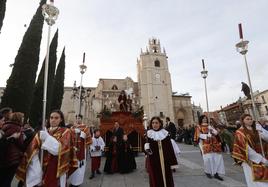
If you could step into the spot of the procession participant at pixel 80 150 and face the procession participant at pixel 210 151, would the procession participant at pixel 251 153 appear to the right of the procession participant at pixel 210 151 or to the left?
right

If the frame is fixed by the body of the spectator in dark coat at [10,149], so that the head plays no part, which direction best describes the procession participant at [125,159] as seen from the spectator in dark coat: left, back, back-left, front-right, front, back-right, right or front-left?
front

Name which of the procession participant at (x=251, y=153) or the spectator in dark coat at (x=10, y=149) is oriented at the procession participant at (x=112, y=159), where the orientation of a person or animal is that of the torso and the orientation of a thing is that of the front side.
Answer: the spectator in dark coat

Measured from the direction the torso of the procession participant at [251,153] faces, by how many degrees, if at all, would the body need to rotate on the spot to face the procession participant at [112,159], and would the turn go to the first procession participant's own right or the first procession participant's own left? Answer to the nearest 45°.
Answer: approximately 135° to the first procession participant's own right

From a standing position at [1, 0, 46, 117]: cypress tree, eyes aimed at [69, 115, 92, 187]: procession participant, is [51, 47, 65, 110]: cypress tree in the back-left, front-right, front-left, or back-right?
back-left

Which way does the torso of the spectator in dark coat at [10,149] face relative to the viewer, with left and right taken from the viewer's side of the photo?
facing away from the viewer and to the right of the viewer

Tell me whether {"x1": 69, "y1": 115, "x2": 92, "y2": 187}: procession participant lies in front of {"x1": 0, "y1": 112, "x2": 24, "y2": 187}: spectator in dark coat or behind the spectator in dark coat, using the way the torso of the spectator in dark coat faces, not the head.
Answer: in front

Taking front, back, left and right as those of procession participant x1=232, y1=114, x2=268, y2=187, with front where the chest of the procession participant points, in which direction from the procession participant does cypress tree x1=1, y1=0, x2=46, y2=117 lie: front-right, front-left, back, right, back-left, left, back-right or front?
back-right

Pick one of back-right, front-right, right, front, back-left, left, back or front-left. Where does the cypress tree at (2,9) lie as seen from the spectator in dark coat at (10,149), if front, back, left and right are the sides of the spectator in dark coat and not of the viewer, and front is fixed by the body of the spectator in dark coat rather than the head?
front-left

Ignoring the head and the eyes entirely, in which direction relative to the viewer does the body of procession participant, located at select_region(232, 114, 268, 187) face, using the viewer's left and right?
facing the viewer and to the right of the viewer

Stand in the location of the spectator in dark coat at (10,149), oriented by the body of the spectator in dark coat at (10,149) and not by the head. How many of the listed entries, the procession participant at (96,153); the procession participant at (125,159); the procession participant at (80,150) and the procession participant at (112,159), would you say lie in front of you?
4

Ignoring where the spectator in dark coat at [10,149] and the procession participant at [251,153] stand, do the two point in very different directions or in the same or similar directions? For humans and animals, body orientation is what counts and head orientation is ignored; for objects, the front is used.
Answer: very different directions

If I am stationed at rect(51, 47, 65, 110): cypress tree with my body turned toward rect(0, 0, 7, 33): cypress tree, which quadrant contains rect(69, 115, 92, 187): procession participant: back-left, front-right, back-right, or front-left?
front-left

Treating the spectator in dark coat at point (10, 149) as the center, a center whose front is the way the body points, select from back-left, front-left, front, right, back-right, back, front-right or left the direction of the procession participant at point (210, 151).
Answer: front-right

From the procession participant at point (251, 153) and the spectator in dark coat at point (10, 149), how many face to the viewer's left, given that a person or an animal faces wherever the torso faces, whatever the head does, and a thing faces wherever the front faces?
0
